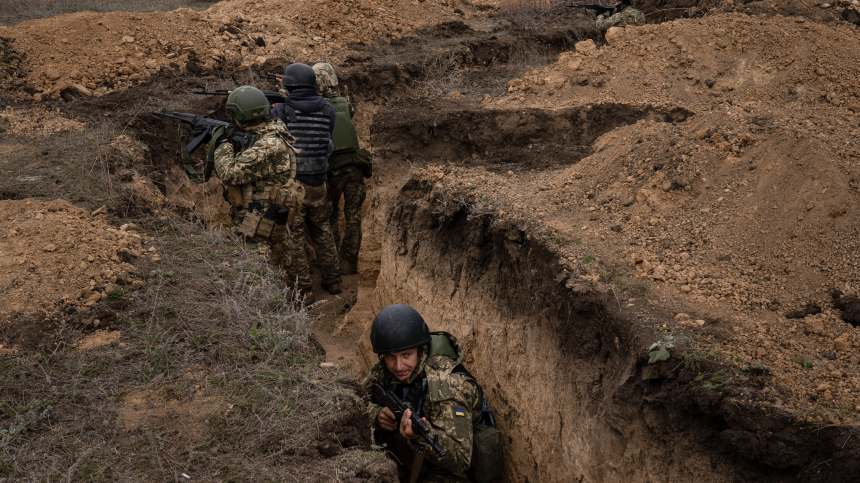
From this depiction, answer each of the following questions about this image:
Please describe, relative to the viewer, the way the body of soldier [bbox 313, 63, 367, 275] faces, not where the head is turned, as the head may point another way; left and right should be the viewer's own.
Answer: facing away from the viewer and to the left of the viewer

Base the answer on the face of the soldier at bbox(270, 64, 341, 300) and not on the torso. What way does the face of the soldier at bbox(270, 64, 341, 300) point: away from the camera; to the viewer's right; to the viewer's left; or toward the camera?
away from the camera

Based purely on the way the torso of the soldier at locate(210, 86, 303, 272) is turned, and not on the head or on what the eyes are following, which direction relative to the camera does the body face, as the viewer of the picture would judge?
to the viewer's left

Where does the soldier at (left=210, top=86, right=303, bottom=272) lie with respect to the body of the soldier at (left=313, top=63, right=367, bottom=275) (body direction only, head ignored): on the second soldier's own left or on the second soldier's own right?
on the second soldier's own left

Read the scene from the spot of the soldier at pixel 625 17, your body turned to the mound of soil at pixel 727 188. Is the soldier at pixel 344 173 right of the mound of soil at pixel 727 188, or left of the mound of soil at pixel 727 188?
right

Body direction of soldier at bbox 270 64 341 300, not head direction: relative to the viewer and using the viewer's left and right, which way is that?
facing away from the viewer and to the left of the viewer

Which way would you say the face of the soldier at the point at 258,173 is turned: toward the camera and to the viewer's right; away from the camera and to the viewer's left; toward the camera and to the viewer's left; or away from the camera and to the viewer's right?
away from the camera and to the viewer's left

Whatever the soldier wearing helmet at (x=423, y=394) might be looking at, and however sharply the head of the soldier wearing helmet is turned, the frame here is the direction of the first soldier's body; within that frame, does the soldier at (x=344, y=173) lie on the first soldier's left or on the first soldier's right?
on the first soldier's right

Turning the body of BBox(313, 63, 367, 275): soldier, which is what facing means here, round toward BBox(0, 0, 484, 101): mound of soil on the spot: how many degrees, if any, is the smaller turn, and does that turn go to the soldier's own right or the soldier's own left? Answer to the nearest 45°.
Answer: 0° — they already face it
